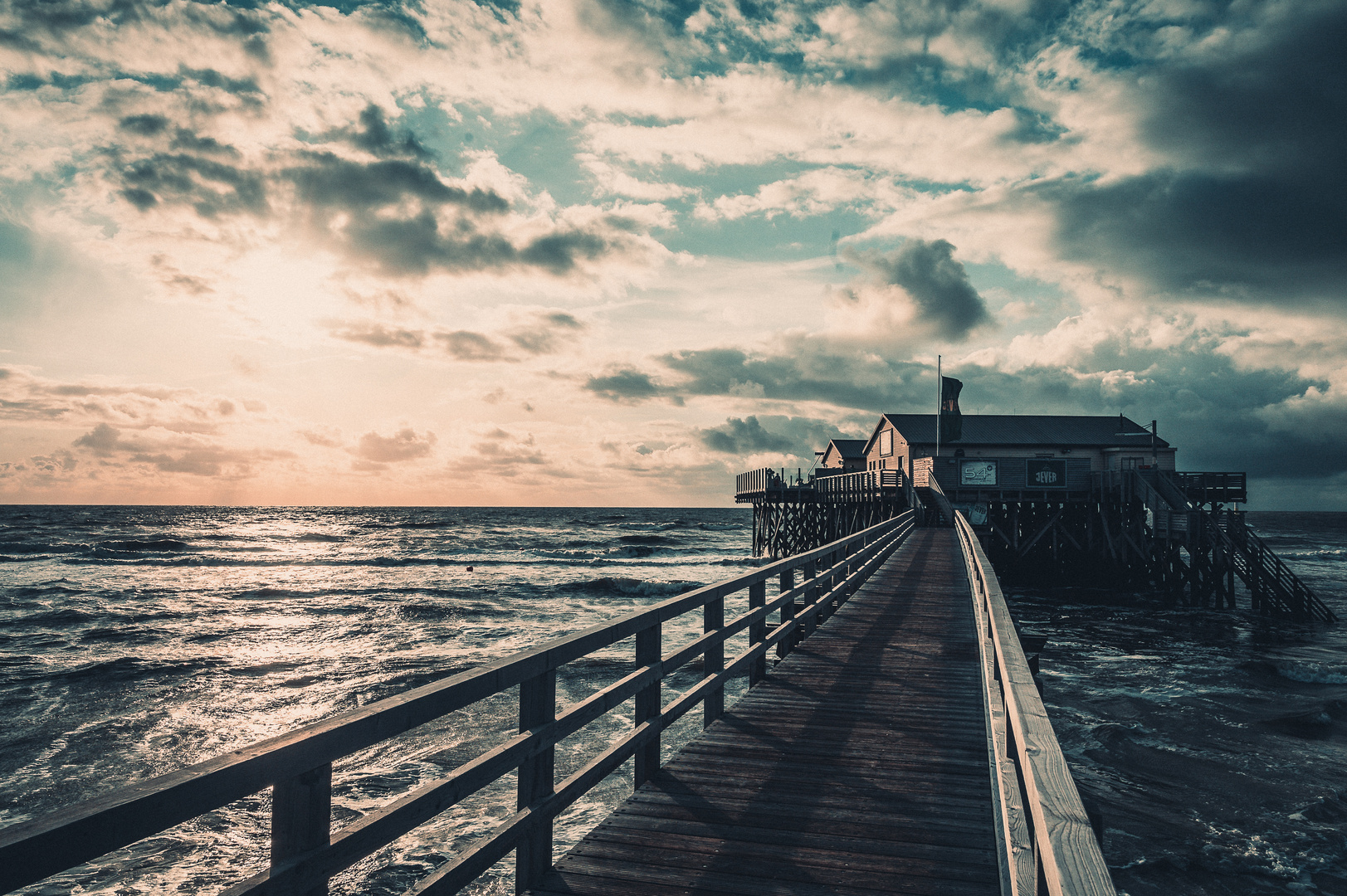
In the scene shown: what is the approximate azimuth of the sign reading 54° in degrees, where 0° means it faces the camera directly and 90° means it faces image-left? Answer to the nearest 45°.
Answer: approximately 0°

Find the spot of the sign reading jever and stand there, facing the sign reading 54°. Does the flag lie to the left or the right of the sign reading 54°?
right

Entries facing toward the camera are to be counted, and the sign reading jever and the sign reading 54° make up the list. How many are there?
2

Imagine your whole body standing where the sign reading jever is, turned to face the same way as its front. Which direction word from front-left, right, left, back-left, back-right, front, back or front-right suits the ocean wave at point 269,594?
front-right

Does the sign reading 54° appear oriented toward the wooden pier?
yes

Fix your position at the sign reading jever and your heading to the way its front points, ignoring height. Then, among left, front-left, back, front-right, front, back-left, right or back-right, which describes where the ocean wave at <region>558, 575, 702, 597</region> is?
front-right
